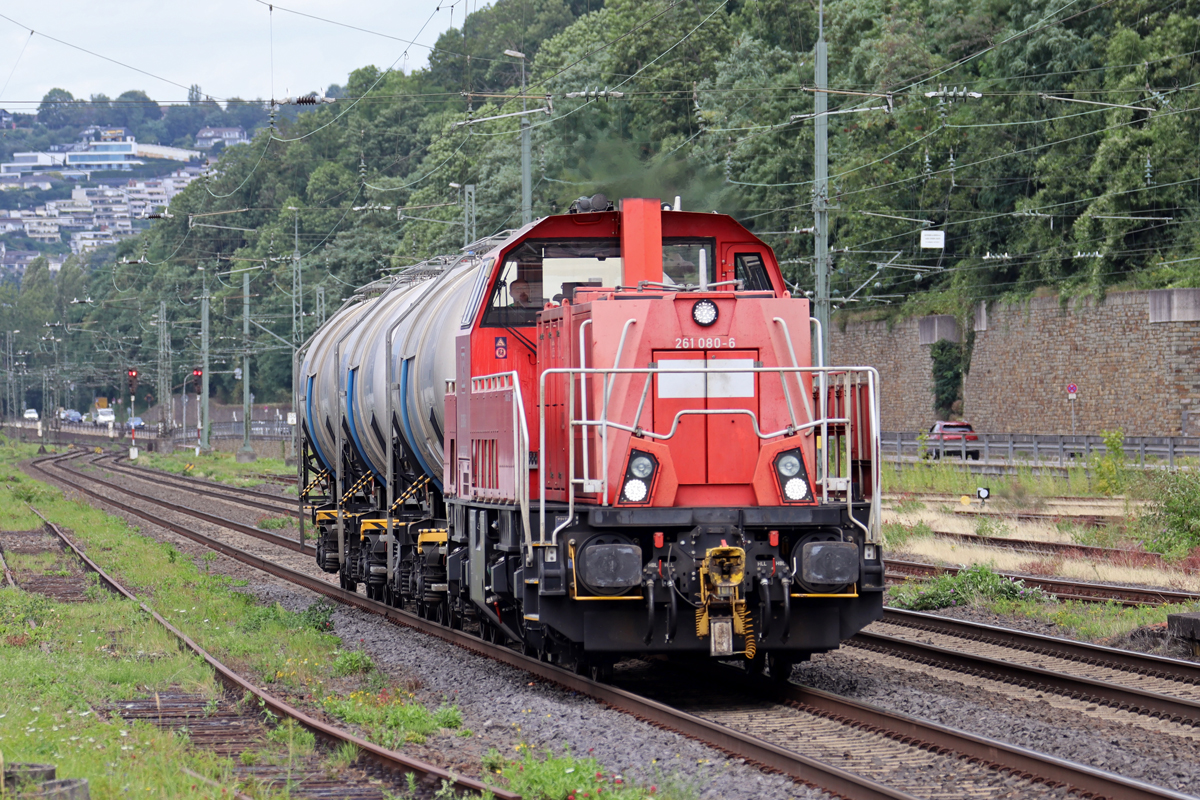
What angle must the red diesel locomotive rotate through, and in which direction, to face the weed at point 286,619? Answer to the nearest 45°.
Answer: approximately 135° to its right

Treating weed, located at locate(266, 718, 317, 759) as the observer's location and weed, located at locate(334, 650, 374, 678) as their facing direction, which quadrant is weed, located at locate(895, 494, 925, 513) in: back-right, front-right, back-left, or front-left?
front-right

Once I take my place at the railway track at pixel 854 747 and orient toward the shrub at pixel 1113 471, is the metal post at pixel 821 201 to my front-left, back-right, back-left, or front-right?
front-left

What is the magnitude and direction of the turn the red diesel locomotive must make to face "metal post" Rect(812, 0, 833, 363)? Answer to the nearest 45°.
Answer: approximately 180°

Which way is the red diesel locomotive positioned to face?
toward the camera

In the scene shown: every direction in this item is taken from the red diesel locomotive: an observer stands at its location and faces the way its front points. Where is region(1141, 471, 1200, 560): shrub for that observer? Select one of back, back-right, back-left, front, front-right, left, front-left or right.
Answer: back-left

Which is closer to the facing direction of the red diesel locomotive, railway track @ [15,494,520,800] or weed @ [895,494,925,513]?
the railway track

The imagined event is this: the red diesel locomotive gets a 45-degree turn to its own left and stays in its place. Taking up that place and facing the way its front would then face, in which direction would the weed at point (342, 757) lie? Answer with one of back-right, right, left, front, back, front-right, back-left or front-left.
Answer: right

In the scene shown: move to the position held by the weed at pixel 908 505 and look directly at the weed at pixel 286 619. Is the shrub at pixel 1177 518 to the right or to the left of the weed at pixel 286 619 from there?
left

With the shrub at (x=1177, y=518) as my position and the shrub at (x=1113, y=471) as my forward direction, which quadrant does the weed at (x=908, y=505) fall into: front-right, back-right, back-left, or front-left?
front-left
